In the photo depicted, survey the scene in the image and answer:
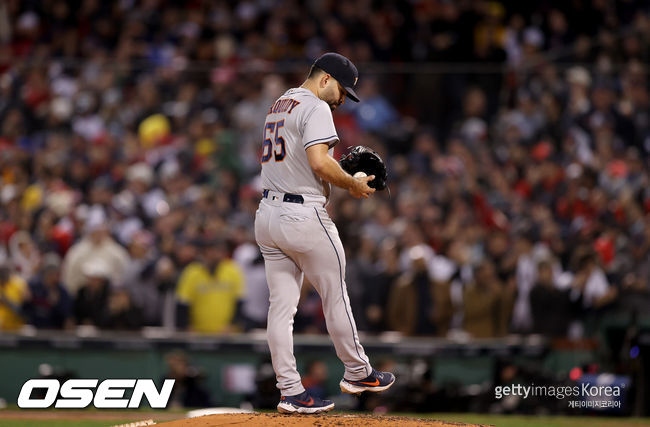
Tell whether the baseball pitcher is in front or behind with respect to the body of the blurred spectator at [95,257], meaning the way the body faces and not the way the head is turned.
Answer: in front

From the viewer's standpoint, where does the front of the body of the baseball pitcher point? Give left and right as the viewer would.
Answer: facing away from the viewer and to the right of the viewer

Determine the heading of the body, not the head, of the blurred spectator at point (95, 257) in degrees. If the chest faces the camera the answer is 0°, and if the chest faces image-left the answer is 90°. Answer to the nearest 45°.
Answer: approximately 0°

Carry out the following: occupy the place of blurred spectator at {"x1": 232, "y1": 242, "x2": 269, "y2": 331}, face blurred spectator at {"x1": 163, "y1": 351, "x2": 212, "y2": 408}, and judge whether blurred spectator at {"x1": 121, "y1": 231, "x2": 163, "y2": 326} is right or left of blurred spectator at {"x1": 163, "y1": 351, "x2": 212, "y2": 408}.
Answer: right

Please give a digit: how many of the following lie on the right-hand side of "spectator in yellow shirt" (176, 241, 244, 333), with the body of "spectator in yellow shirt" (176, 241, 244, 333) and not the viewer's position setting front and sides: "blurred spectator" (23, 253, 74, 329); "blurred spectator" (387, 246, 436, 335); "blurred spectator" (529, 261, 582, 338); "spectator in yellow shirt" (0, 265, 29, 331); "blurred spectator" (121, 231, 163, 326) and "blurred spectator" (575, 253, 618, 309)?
3

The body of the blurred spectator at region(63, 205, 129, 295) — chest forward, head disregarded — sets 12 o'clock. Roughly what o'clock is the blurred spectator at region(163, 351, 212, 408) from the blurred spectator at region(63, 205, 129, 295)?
the blurred spectator at region(163, 351, 212, 408) is roughly at 11 o'clock from the blurred spectator at region(63, 205, 129, 295).

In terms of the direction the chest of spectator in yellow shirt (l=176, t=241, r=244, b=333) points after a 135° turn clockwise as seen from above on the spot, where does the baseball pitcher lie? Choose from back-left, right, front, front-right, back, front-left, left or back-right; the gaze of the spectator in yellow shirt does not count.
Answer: back-left

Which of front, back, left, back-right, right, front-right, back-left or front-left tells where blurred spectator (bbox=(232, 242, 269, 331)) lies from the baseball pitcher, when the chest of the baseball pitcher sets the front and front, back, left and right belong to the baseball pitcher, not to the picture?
front-left
